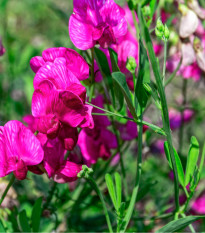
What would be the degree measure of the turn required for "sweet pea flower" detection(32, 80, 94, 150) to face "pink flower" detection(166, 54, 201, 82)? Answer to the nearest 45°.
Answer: approximately 135° to its left

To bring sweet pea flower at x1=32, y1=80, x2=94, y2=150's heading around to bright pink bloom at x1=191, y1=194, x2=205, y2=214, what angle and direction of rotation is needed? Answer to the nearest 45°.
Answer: approximately 135° to its left

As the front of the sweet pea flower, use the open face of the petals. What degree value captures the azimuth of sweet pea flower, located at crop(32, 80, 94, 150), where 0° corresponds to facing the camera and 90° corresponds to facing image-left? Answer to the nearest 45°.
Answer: approximately 0°
